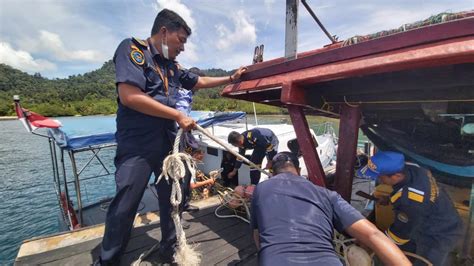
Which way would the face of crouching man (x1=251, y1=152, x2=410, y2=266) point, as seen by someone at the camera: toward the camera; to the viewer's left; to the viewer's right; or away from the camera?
away from the camera

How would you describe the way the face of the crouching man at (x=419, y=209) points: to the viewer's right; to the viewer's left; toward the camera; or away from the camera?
to the viewer's left

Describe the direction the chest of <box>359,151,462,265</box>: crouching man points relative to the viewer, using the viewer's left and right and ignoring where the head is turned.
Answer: facing to the left of the viewer

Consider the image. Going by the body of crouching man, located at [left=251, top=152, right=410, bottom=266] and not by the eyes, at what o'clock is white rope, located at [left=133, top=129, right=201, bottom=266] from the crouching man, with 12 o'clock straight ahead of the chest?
The white rope is roughly at 9 o'clock from the crouching man.

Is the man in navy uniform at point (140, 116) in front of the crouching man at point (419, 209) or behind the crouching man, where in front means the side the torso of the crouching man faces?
in front

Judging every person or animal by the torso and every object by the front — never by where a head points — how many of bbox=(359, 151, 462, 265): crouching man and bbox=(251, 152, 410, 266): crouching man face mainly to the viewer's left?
1

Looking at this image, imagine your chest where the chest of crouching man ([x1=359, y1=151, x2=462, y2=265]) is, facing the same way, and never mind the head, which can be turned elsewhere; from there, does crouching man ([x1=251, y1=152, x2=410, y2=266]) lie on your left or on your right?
on your left

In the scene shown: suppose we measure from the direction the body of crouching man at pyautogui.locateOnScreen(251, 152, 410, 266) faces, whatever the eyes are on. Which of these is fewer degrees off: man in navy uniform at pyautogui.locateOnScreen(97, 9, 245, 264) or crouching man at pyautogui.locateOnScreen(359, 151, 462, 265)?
the crouching man

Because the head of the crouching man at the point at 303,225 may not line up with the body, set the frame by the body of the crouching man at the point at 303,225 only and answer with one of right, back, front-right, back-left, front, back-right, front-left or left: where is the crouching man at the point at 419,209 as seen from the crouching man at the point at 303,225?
front-right

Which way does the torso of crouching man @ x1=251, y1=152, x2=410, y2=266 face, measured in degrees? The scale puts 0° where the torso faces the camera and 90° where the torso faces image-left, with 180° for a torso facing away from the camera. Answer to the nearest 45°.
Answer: approximately 180°
